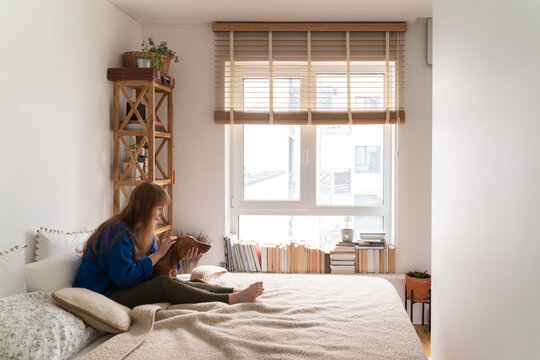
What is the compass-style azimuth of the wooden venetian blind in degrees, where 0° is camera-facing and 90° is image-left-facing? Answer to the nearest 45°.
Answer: approximately 0°

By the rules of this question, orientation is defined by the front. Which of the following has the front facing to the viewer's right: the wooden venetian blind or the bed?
the bed

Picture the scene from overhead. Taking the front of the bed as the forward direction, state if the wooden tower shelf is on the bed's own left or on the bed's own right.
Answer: on the bed's own left

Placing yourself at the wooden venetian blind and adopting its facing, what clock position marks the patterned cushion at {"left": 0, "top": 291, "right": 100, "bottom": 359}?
The patterned cushion is roughly at 1 o'clock from the wooden venetian blind.

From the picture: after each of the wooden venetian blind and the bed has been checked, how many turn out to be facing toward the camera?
1

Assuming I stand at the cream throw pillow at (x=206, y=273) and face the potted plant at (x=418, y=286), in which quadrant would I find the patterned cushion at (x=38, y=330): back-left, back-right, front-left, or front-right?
back-right

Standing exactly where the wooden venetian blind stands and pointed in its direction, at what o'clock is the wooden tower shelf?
The wooden tower shelf is roughly at 2 o'clock from the wooden venetian blind.

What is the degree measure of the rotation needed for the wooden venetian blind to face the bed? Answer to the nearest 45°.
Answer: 0° — it already faces it

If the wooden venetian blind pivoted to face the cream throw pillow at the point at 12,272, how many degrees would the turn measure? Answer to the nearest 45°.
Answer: approximately 45° to its right

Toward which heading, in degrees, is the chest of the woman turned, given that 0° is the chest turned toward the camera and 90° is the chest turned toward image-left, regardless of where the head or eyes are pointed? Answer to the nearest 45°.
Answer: approximately 270°

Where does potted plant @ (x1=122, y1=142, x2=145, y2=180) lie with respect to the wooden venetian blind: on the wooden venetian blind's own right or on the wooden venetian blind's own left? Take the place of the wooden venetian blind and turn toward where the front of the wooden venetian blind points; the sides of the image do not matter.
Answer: on the wooden venetian blind's own right

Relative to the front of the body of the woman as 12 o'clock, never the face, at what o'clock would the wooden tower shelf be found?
The wooden tower shelf is roughly at 9 o'clock from the woman.

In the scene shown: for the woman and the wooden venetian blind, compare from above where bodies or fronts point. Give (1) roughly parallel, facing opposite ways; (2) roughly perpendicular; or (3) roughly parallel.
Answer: roughly perpendicular

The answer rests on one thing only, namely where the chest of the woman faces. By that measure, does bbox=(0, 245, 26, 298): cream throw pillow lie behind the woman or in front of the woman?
behind

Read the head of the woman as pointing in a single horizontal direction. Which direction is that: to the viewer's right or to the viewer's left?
to the viewer's right

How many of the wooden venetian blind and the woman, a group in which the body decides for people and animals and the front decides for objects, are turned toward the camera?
1

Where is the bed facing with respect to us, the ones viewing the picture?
facing to the right of the viewer

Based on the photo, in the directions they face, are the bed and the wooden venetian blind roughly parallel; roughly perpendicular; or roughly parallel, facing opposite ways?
roughly perpendicular
